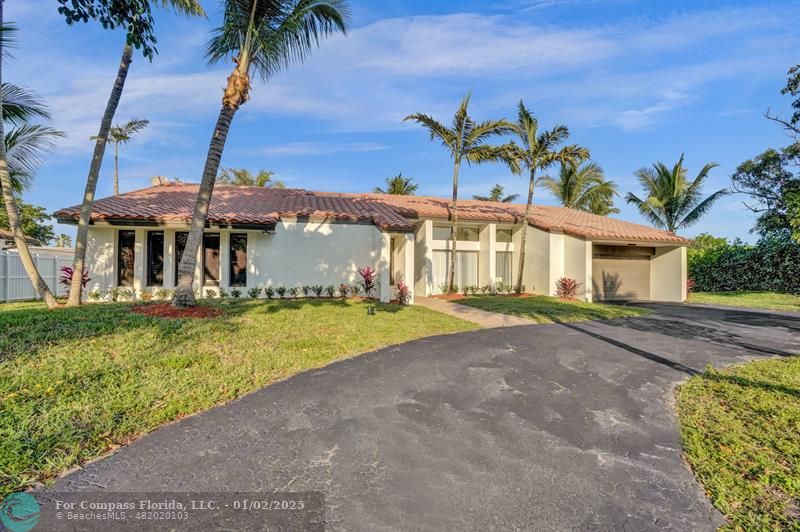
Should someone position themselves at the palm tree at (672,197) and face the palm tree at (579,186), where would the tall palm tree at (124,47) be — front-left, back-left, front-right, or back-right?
front-left

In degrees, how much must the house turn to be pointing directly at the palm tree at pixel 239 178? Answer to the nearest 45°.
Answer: approximately 135° to its right

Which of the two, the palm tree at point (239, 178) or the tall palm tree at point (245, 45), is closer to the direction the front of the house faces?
the tall palm tree

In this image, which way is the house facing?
toward the camera

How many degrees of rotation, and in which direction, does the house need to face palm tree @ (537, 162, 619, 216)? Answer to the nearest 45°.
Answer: approximately 135° to its left

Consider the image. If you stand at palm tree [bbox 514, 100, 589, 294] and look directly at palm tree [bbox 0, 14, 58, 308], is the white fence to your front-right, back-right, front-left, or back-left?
front-right

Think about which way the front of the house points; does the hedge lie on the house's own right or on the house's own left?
on the house's own left

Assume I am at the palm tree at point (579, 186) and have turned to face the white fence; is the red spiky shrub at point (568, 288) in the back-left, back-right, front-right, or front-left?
front-left

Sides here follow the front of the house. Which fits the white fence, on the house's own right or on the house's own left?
on the house's own right

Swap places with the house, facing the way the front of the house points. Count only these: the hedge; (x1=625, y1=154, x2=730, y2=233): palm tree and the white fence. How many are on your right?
1

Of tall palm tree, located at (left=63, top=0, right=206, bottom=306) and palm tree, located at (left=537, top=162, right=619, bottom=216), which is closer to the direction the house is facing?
the tall palm tree
